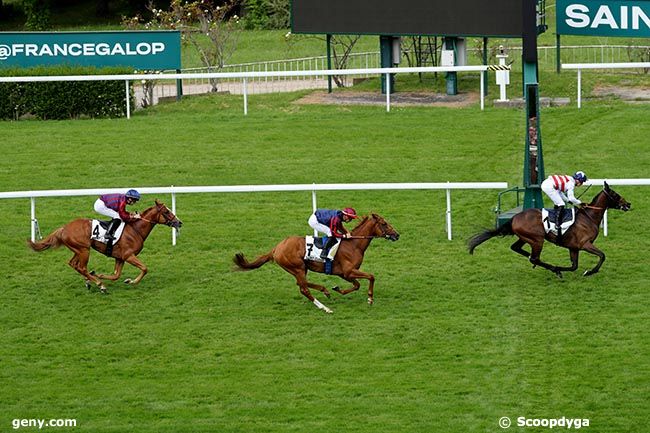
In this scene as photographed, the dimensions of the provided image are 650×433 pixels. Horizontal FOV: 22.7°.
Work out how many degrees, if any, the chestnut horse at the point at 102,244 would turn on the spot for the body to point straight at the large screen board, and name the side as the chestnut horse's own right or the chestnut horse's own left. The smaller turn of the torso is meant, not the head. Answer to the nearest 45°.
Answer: approximately 45° to the chestnut horse's own left

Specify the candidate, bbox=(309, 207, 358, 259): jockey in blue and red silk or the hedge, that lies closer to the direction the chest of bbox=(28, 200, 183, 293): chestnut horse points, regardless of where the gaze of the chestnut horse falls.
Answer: the jockey in blue and red silk

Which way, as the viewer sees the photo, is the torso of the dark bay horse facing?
to the viewer's right

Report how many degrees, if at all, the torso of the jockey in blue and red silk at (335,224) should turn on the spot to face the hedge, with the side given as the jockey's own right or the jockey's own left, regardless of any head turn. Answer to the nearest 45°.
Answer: approximately 135° to the jockey's own left

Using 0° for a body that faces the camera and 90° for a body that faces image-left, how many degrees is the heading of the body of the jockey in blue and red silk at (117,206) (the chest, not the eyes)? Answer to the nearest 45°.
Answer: approximately 270°

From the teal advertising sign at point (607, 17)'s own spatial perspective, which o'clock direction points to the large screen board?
The large screen board is roughly at 3 o'clock from the teal advertising sign.

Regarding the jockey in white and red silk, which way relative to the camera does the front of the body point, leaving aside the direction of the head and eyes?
to the viewer's right

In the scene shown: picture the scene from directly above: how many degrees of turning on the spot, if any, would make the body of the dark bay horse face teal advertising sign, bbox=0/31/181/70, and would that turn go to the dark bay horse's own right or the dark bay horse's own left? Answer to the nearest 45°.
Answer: approximately 135° to the dark bay horse's own left

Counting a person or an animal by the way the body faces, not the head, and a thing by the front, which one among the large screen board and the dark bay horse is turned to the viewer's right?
the dark bay horse

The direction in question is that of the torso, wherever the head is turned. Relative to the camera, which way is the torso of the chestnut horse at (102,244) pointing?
to the viewer's right

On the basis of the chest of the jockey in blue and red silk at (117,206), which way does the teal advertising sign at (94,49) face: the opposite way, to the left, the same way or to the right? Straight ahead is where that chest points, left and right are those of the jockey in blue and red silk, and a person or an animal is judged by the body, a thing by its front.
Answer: to the right

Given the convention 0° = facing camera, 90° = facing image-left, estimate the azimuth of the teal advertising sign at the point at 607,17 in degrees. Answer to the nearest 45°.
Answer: approximately 0°

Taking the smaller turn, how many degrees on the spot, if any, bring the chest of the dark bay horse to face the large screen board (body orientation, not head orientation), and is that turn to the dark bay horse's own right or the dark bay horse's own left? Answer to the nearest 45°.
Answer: approximately 90° to the dark bay horse's own left
